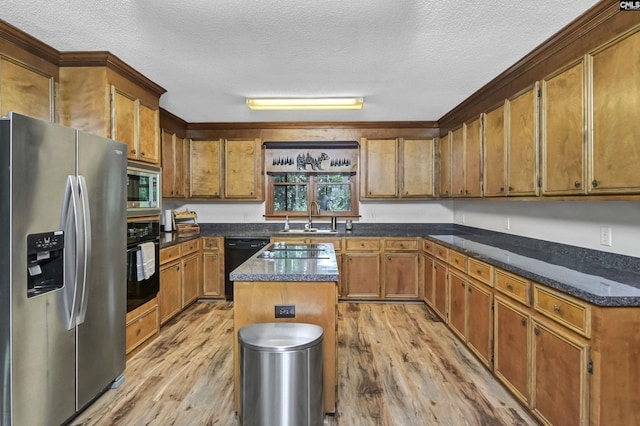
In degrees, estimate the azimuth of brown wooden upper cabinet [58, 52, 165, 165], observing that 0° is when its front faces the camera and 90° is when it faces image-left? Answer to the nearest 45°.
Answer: approximately 315°

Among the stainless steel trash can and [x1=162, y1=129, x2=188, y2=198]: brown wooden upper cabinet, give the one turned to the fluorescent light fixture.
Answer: the brown wooden upper cabinet

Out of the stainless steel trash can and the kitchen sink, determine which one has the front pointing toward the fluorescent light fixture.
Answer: the kitchen sink

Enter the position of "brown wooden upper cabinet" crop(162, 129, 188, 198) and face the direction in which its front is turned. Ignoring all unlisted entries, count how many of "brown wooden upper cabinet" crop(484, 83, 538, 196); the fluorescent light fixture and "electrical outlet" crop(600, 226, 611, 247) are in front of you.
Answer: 3

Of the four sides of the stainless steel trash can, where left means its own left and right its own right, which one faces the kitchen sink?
back

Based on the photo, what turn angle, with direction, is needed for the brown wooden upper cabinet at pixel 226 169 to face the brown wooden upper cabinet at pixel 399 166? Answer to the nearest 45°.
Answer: approximately 90° to its left

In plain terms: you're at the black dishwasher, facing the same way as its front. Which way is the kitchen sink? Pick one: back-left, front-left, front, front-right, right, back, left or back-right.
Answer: left

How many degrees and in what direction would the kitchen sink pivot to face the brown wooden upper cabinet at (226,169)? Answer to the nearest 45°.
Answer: approximately 90° to its right

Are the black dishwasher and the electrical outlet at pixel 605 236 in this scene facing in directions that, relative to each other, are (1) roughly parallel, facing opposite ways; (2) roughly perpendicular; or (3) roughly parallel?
roughly perpendicular

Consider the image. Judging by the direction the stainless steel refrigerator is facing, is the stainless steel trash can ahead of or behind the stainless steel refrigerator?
ahead

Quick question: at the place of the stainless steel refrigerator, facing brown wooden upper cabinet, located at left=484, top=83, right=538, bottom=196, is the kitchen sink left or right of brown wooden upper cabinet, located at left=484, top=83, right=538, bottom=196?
left

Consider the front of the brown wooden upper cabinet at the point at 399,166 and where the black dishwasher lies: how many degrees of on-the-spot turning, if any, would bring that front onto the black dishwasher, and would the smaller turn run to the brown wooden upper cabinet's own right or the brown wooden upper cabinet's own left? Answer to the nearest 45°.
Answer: approximately 90° to the brown wooden upper cabinet's own right

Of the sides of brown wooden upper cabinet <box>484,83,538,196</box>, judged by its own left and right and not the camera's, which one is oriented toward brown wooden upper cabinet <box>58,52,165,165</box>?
front

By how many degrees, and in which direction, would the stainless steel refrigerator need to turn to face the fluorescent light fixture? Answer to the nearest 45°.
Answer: approximately 45° to its left
